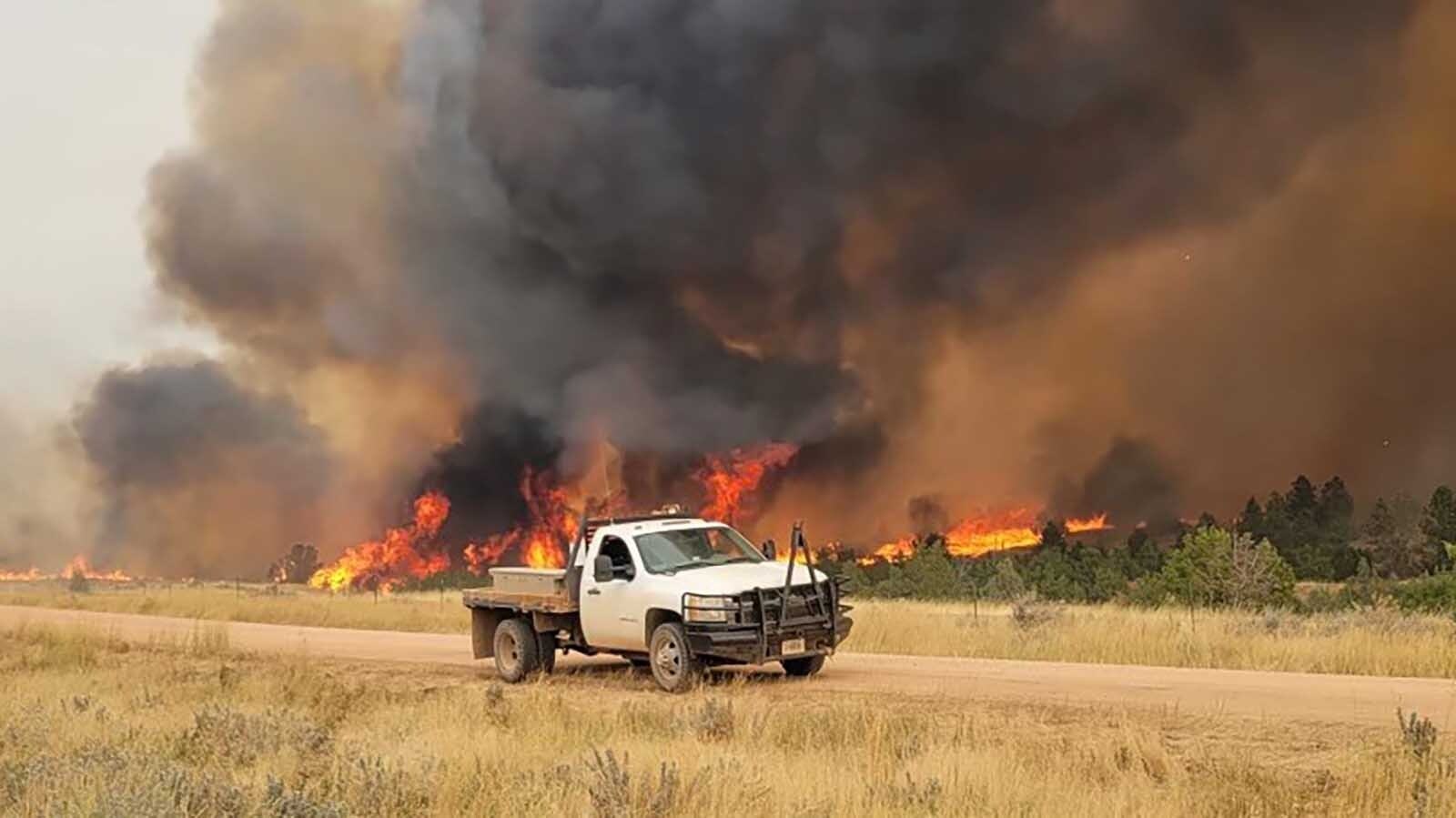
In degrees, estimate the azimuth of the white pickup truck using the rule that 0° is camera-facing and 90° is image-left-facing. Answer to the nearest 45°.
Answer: approximately 315°
